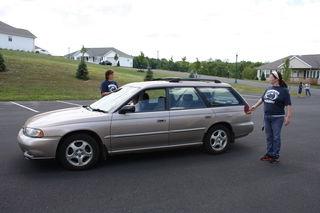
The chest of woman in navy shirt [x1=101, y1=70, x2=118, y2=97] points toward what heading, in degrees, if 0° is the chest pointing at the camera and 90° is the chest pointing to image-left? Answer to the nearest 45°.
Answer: approximately 315°

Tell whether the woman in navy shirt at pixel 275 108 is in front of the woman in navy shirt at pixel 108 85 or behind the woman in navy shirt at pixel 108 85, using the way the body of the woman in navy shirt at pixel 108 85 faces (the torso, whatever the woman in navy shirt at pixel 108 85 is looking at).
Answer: in front

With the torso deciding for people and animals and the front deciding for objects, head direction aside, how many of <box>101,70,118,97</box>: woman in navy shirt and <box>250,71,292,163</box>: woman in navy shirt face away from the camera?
0
